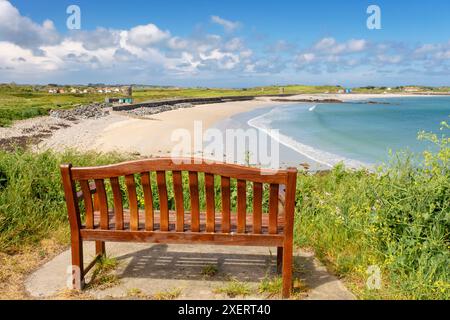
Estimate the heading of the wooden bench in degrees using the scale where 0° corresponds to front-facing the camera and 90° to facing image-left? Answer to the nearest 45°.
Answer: approximately 180°
